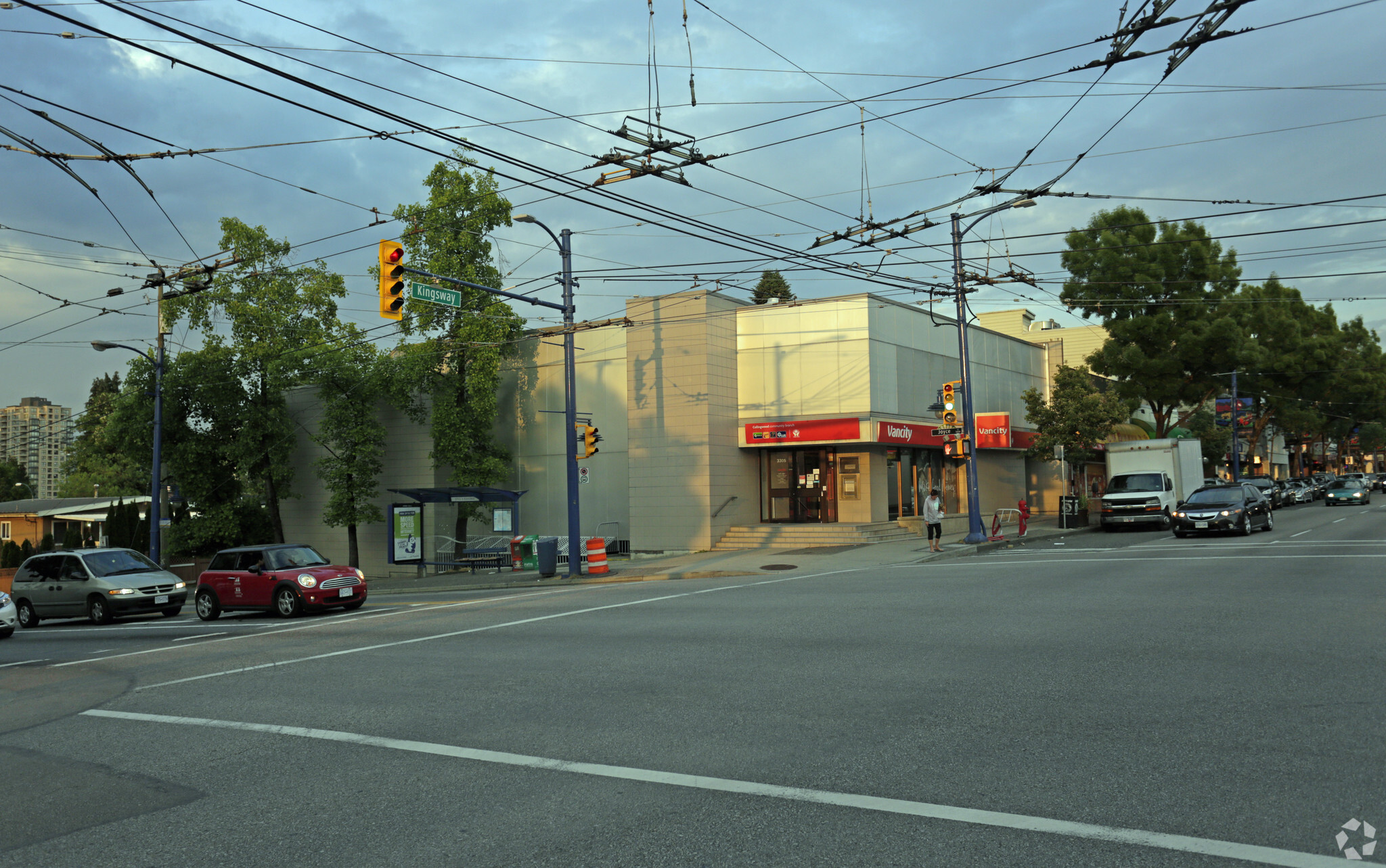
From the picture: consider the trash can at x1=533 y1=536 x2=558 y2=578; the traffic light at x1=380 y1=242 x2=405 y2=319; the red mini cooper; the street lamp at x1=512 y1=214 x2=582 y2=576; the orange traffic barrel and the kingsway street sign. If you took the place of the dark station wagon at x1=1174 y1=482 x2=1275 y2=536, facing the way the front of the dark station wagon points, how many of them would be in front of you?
6

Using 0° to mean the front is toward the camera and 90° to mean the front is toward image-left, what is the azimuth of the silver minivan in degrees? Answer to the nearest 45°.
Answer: approximately 315°

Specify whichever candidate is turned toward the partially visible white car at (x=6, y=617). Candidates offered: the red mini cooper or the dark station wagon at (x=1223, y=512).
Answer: the dark station wagon

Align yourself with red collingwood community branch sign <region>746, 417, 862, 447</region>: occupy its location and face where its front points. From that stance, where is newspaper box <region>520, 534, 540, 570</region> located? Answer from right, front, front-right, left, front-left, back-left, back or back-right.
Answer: right

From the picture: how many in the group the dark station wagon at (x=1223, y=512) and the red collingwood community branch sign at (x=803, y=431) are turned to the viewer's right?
0

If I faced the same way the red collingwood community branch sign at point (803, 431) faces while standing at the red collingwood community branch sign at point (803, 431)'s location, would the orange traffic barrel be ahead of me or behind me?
ahead

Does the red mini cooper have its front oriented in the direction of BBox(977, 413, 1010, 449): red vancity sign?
no

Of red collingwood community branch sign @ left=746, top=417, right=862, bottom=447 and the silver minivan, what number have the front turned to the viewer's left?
0

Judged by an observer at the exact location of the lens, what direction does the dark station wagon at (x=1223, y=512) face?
facing the viewer and to the left of the viewer

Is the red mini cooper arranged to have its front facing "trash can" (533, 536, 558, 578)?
no

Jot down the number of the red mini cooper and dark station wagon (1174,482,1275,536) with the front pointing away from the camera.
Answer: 0

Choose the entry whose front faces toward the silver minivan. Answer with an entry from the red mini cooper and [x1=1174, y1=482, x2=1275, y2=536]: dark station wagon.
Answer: the dark station wagon

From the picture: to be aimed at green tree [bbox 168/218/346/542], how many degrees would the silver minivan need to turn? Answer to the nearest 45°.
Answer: approximately 135° to its left

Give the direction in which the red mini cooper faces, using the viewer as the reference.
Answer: facing the viewer and to the right of the viewer

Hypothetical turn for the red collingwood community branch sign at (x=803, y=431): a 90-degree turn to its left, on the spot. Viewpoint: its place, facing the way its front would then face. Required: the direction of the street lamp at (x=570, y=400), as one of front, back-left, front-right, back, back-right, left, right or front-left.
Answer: back-right

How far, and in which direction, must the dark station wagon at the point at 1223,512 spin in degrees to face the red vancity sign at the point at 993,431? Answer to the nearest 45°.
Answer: approximately 90° to its right

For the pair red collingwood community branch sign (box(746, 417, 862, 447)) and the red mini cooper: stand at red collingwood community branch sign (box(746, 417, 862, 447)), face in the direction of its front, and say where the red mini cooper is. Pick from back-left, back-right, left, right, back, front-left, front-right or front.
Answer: front-right

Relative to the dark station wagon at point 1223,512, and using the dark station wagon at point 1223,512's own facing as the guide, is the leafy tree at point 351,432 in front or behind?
in front

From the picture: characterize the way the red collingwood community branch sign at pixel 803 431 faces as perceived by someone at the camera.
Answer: facing the viewer
